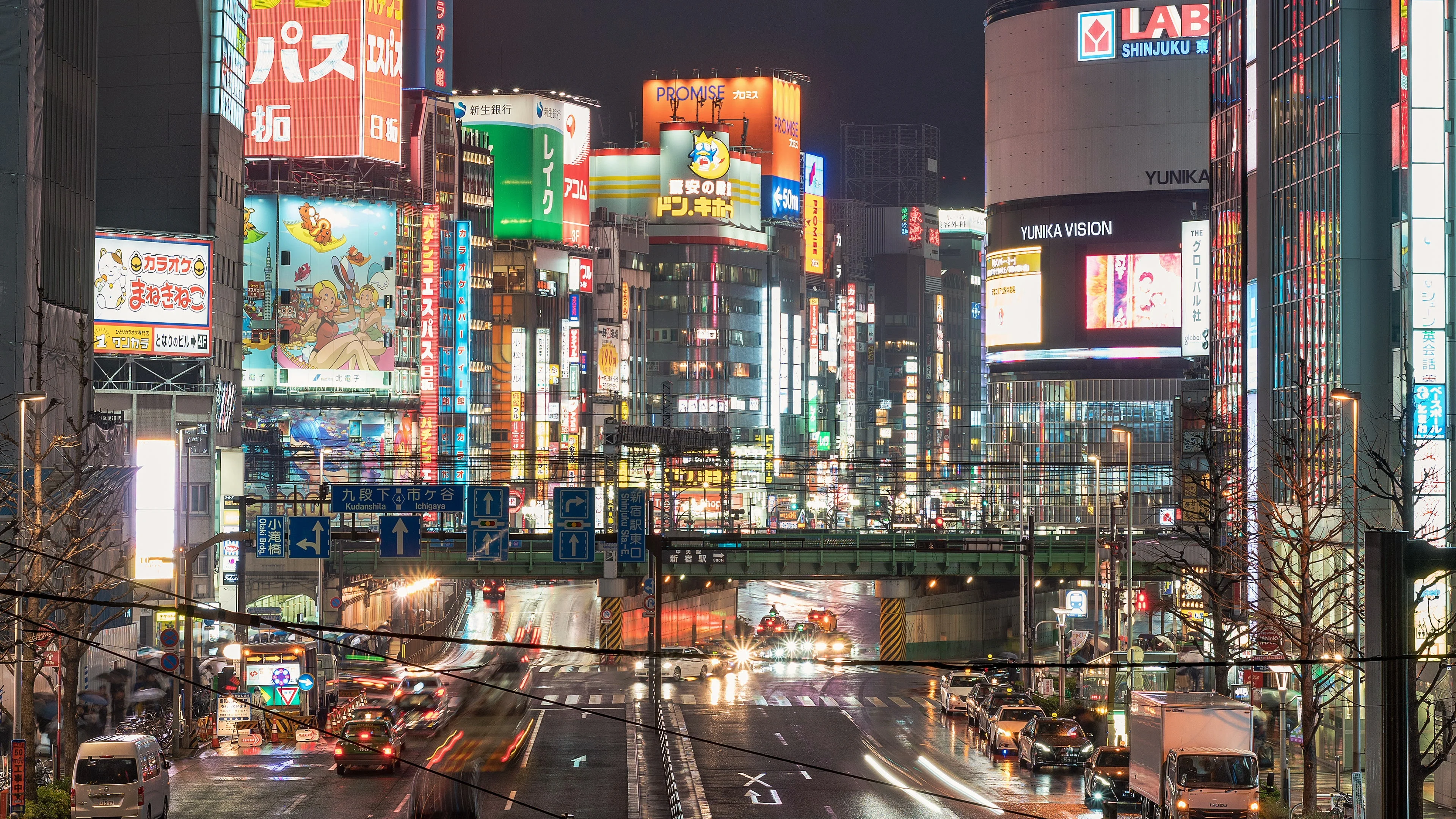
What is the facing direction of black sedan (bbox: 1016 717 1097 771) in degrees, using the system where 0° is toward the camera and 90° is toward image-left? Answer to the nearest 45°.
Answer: approximately 315°

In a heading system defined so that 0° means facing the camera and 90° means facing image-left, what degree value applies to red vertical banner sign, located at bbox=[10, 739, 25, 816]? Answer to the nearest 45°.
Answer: approximately 0°

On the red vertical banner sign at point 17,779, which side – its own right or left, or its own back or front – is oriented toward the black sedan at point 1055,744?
left

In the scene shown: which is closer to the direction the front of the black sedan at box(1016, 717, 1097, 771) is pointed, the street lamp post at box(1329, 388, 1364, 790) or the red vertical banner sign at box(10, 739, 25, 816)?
the street lamp post

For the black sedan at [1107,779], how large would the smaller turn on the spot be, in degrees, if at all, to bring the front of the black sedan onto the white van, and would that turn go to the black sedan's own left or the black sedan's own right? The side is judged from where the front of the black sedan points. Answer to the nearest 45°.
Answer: approximately 90° to the black sedan's own right

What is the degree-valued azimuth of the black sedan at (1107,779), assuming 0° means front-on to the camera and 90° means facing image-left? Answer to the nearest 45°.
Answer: approximately 315°

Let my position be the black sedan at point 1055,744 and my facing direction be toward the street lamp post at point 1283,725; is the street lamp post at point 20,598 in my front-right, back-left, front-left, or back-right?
back-right
